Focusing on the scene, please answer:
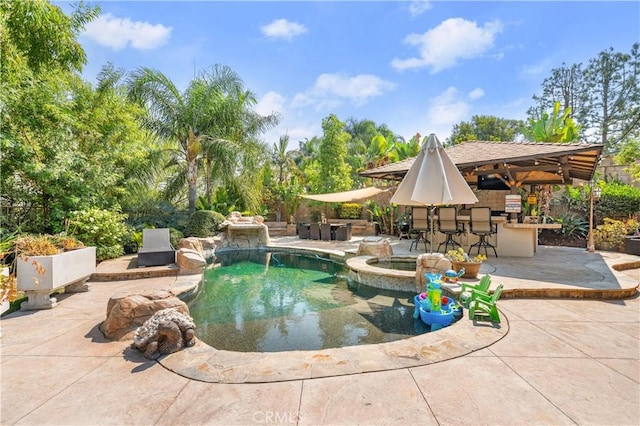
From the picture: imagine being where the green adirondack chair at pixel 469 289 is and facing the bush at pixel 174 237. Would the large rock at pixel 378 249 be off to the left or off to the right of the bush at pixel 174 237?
right

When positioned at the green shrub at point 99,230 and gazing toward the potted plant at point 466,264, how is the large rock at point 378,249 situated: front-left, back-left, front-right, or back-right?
front-left

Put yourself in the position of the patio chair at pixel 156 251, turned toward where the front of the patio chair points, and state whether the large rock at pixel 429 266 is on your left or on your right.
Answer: on your left

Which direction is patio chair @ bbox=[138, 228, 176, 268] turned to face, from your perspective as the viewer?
facing the viewer

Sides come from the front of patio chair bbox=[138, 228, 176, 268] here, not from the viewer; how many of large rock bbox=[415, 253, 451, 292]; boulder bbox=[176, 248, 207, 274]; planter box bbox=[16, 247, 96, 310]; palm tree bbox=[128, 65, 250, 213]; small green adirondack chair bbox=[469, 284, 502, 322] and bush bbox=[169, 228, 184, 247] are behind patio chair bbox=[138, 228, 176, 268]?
2

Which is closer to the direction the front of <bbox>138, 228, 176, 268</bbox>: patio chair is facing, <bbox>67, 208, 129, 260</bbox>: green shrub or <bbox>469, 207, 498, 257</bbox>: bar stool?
the bar stool

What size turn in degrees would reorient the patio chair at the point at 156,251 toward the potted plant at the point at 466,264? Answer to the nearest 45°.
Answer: approximately 45° to its left

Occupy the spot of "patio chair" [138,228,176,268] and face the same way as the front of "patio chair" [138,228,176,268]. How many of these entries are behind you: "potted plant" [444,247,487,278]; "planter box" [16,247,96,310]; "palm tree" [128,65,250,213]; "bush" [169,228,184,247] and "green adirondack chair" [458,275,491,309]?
2

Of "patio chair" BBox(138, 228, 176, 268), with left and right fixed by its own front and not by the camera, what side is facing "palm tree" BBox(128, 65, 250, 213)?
back

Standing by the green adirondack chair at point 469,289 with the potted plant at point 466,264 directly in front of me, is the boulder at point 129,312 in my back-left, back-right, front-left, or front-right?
back-left

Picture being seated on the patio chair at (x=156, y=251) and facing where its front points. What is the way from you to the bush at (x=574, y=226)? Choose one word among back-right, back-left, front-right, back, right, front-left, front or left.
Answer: left

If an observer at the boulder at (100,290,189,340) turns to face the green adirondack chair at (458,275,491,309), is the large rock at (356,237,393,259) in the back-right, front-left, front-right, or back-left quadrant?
front-left

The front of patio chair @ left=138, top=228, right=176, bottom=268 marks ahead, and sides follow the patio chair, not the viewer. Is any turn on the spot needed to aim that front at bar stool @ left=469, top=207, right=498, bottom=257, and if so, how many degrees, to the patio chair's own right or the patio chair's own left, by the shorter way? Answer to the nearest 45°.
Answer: approximately 90° to the patio chair's own left

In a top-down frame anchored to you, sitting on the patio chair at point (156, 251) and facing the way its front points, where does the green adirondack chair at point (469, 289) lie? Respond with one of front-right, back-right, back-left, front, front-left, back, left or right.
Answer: front-left

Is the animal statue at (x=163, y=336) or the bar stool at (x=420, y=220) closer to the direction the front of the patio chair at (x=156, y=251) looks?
the animal statue
